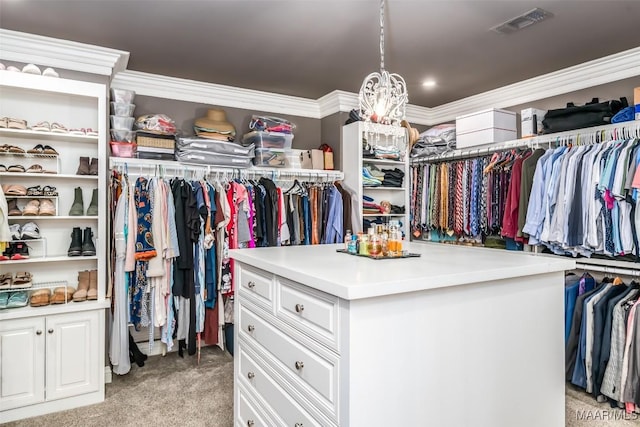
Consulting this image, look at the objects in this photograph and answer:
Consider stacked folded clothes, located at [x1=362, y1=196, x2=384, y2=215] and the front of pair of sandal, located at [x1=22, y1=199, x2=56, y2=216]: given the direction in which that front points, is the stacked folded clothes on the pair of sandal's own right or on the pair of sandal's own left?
on the pair of sandal's own left

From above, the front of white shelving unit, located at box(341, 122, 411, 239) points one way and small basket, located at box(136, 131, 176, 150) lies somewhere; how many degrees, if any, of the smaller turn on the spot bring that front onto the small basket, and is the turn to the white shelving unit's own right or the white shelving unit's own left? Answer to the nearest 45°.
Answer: approximately 90° to the white shelving unit's own right

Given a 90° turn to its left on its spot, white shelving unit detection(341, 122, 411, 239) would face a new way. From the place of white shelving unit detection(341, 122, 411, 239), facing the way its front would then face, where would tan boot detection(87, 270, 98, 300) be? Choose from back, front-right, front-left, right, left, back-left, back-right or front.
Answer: back

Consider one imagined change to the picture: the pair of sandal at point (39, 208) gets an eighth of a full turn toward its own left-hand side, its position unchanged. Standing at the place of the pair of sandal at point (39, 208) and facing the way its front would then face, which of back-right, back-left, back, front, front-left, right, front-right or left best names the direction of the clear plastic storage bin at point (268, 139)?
front-left

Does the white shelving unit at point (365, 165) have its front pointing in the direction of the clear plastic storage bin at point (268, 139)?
no

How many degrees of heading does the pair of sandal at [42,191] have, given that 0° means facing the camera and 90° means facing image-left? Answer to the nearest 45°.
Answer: approximately 0°

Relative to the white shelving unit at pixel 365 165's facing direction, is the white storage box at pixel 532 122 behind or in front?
in front

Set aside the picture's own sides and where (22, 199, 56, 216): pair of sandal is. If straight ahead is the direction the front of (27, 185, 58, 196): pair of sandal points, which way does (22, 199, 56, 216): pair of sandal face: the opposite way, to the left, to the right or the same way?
the same way

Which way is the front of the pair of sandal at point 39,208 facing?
toward the camera

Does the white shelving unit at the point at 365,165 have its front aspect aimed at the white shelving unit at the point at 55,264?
no

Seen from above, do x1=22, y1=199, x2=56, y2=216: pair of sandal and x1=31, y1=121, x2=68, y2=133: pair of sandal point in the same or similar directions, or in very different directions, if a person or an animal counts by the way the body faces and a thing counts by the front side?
same or similar directions

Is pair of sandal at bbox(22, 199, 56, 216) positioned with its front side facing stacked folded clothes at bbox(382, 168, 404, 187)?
no

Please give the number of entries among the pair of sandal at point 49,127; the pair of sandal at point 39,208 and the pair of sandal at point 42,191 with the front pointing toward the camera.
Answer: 3
